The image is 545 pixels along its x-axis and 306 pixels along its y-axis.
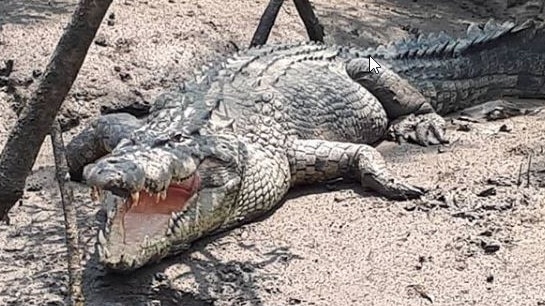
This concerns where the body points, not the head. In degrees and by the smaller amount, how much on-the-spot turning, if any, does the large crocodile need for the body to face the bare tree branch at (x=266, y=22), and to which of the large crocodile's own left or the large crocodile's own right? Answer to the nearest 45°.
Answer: approximately 135° to the large crocodile's own right

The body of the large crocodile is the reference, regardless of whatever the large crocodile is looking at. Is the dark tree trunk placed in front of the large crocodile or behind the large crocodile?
in front
